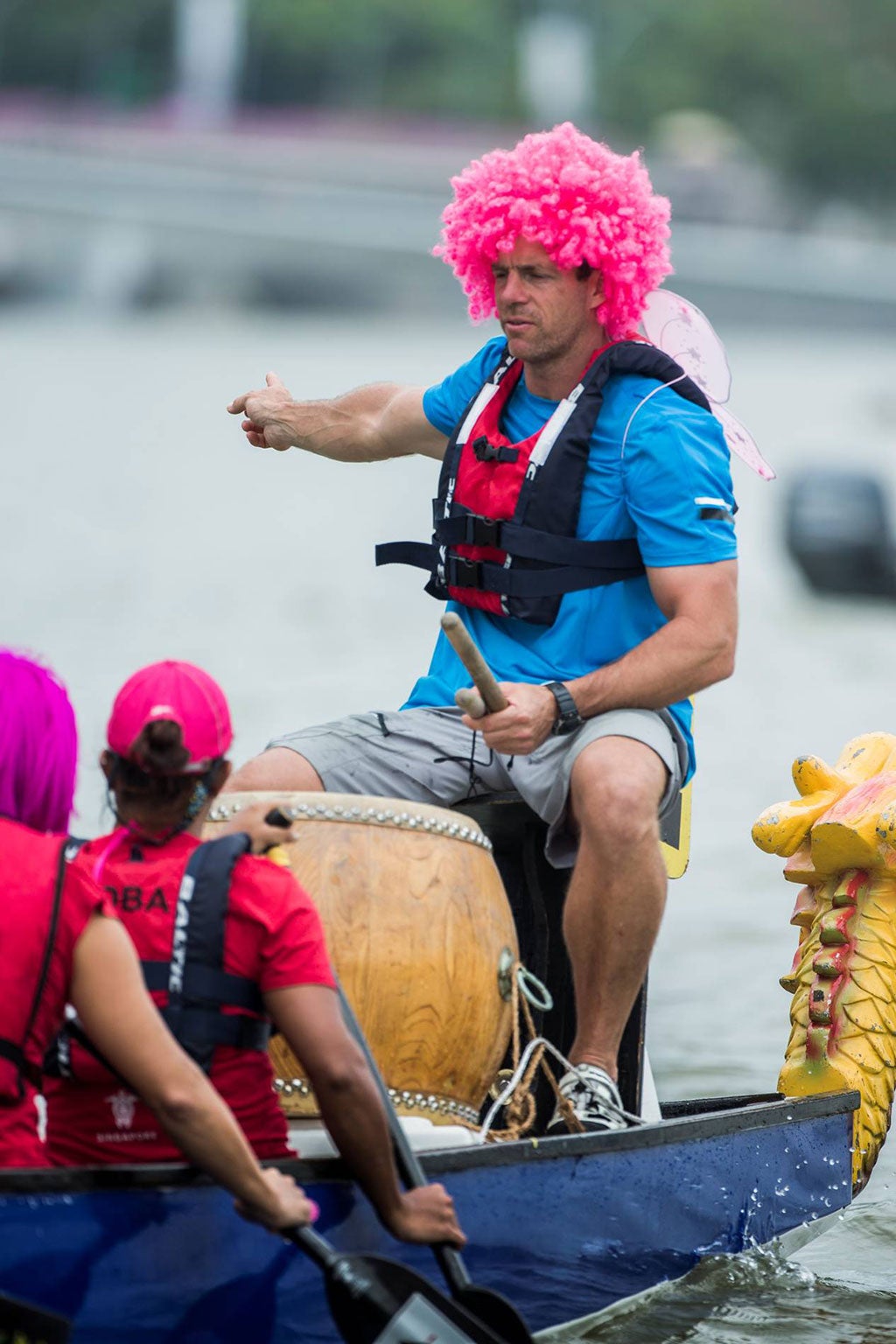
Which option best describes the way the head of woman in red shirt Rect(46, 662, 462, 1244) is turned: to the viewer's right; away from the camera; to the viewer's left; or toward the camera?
away from the camera

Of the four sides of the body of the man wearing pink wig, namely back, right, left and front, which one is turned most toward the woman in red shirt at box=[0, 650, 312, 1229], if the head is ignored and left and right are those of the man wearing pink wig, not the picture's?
front

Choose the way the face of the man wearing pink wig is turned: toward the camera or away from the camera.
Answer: toward the camera

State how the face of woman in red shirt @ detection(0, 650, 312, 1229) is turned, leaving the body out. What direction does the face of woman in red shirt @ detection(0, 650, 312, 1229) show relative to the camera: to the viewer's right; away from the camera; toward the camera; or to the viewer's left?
away from the camera

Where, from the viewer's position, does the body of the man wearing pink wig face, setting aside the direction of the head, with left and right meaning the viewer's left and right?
facing the viewer and to the left of the viewer

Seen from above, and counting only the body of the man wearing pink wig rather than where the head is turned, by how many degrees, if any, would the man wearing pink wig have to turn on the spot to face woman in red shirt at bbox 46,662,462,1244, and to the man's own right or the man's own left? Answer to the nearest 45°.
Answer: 0° — they already face them
